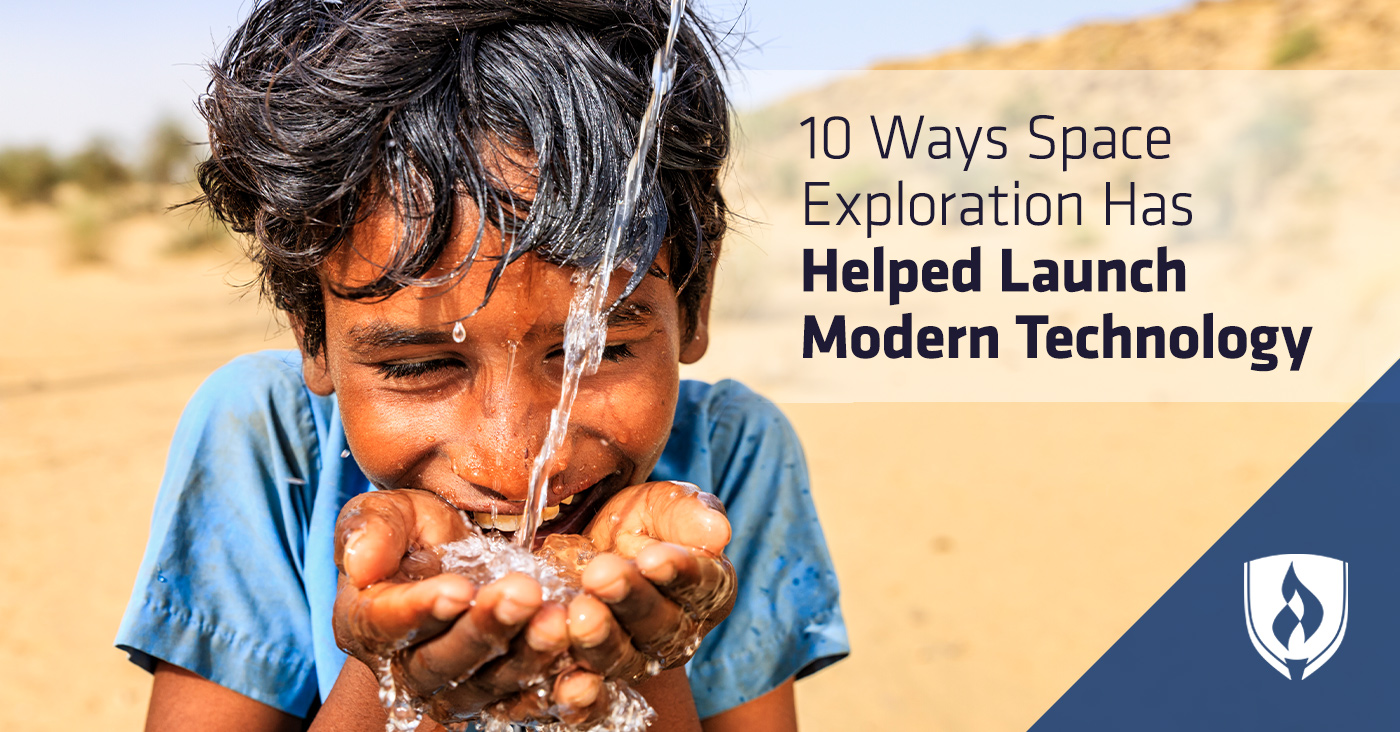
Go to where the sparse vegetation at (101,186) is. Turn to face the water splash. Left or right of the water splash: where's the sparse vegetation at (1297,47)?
left

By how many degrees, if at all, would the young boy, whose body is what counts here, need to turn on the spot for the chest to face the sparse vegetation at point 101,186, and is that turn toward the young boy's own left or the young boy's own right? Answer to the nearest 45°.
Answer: approximately 180°

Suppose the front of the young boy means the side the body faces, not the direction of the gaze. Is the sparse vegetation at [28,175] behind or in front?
behind

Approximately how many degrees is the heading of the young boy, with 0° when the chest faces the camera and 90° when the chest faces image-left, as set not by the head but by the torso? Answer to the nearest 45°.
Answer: approximately 0°

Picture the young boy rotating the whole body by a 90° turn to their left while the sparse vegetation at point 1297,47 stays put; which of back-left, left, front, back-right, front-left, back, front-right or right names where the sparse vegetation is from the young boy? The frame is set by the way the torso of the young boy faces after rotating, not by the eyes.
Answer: front-left
